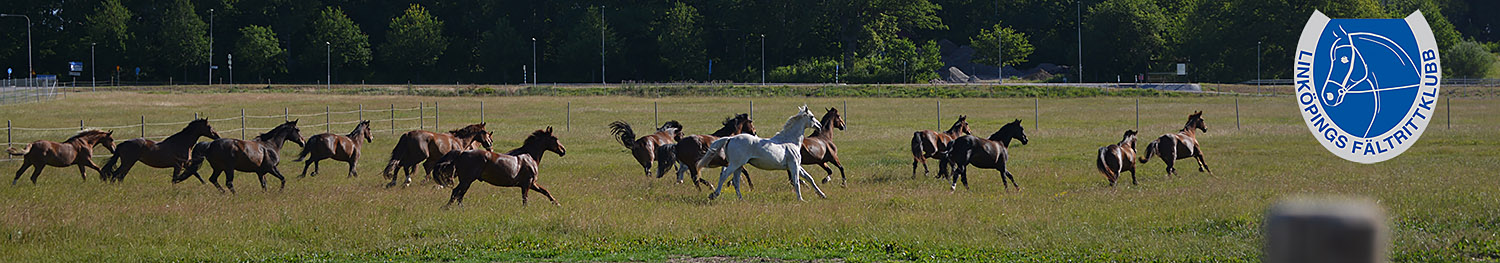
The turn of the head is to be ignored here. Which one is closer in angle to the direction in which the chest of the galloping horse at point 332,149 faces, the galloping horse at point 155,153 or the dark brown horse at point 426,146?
the dark brown horse

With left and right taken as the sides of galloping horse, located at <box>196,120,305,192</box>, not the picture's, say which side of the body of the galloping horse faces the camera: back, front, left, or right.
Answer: right

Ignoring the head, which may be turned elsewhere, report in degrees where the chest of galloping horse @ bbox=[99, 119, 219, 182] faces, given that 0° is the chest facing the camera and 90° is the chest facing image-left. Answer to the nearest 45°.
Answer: approximately 270°

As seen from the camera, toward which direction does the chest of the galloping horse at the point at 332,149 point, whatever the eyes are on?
to the viewer's right

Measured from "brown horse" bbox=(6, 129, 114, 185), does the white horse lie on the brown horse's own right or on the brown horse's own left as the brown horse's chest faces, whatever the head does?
on the brown horse's own right

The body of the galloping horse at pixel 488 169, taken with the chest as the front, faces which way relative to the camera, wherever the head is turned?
to the viewer's right

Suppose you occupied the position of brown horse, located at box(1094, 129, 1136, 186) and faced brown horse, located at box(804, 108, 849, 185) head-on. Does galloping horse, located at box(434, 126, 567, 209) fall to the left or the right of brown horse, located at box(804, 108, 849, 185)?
left

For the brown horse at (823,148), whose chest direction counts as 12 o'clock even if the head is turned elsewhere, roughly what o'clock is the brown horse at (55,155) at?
the brown horse at (55,155) is roughly at 6 o'clock from the brown horse at (823,148).
